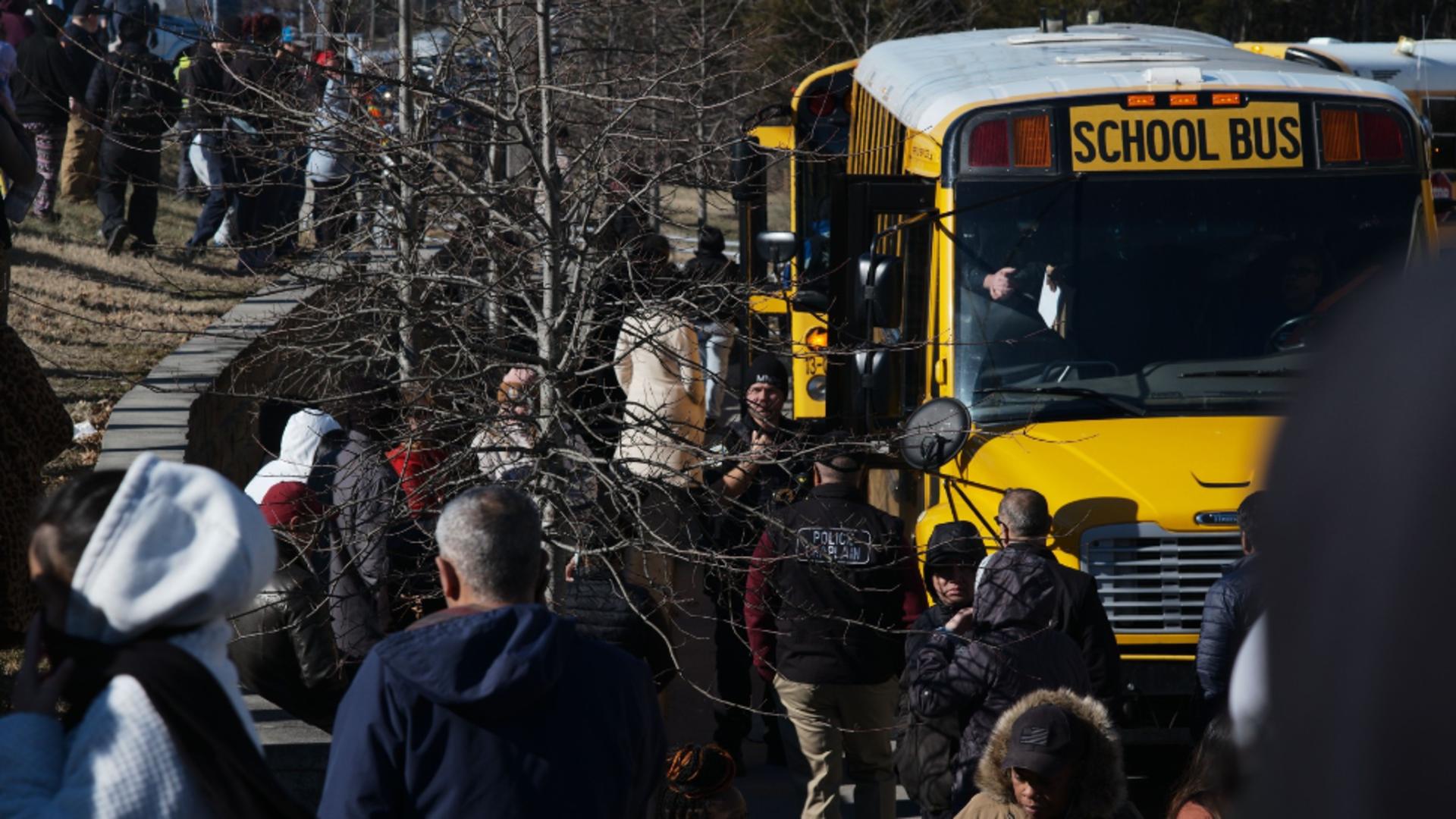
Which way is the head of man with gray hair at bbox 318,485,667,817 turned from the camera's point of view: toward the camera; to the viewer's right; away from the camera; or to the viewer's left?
away from the camera

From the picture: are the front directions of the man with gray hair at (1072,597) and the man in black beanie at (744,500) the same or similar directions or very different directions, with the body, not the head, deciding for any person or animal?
very different directions

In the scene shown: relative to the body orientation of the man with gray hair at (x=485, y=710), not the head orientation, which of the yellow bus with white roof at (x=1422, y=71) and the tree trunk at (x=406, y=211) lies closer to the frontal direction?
the tree trunk

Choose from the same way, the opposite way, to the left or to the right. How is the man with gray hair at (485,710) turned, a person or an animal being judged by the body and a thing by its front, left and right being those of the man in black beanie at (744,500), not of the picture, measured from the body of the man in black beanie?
the opposite way

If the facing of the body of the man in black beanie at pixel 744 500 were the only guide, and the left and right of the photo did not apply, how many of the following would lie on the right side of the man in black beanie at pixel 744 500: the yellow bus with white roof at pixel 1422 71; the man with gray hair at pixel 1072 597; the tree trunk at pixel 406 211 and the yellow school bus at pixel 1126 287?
1

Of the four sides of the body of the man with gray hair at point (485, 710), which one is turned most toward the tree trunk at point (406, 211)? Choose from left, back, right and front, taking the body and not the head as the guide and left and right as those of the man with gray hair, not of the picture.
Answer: front

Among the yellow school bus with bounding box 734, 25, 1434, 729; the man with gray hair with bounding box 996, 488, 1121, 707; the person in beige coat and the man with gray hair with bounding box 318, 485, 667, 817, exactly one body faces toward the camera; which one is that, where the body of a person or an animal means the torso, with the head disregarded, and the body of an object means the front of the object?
the yellow school bus

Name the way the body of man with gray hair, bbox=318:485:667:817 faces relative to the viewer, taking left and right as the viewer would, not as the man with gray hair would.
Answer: facing away from the viewer

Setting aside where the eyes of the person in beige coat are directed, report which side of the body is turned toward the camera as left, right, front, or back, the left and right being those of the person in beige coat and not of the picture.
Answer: back

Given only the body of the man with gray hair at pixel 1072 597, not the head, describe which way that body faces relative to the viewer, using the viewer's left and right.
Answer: facing away from the viewer
